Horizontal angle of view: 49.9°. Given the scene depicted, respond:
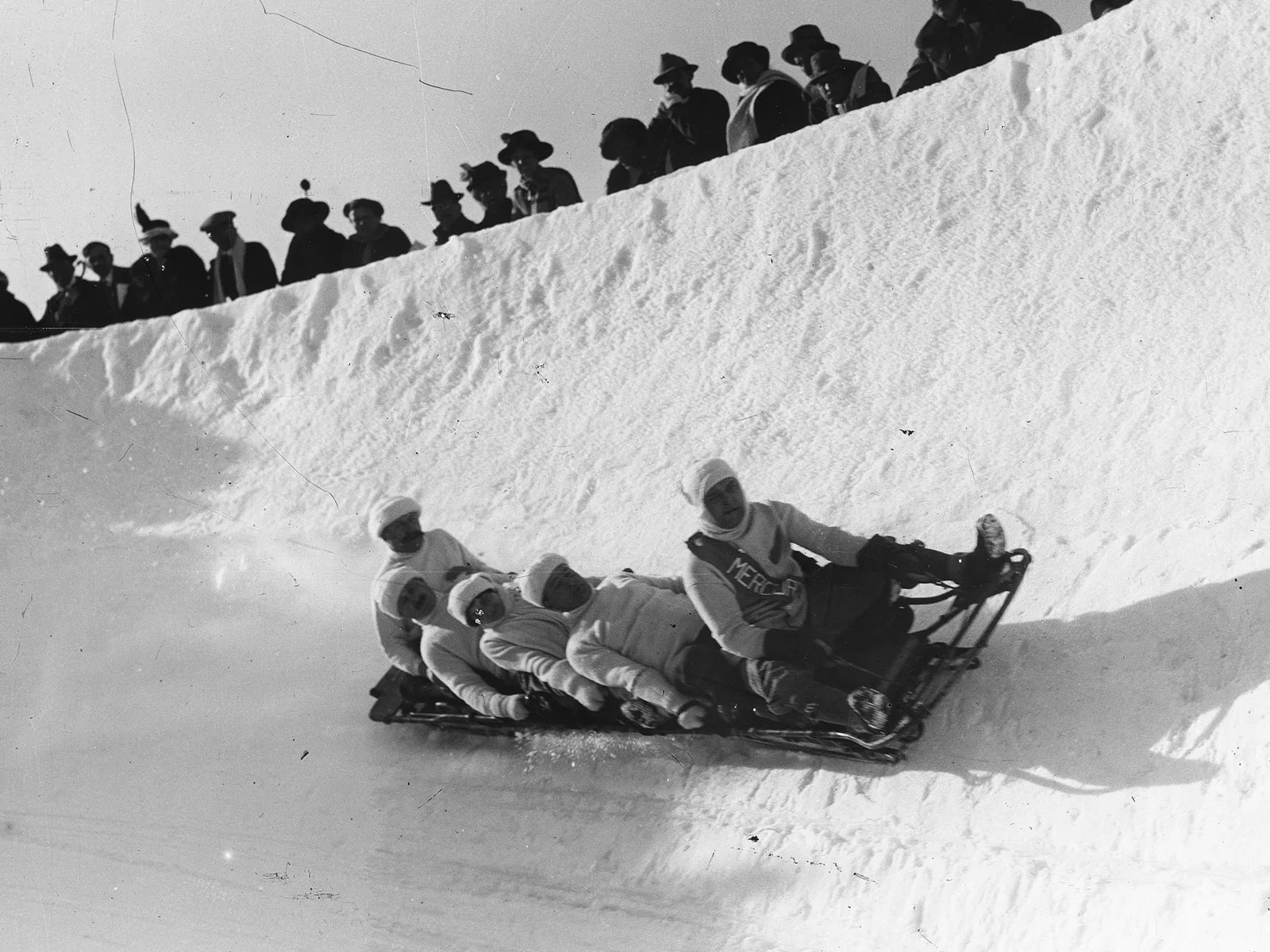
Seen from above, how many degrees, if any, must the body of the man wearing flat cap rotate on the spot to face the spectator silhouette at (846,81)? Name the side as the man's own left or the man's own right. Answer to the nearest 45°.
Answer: approximately 90° to the man's own left

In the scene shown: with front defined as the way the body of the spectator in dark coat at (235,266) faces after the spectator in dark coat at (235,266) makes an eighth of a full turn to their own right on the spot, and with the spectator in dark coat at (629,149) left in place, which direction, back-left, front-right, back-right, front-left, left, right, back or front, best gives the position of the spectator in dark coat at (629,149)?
back-left

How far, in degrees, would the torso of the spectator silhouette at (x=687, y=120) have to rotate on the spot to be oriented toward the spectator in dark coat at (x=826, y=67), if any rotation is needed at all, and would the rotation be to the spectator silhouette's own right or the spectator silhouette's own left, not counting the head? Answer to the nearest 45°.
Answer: approximately 90° to the spectator silhouette's own left

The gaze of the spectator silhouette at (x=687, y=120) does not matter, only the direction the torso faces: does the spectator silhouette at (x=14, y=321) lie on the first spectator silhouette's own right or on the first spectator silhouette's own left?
on the first spectator silhouette's own right

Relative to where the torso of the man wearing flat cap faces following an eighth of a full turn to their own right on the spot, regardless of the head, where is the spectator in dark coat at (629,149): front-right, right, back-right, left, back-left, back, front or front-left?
back-left

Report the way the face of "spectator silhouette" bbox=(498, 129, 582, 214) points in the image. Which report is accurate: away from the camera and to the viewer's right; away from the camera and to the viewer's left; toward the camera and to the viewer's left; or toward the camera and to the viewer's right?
toward the camera and to the viewer's left

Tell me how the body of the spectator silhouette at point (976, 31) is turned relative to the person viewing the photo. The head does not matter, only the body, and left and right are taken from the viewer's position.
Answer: facing the viewer and to the left of the viewer

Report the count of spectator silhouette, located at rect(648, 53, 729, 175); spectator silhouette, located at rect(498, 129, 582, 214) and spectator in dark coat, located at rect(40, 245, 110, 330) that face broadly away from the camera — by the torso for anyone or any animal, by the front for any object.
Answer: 0
